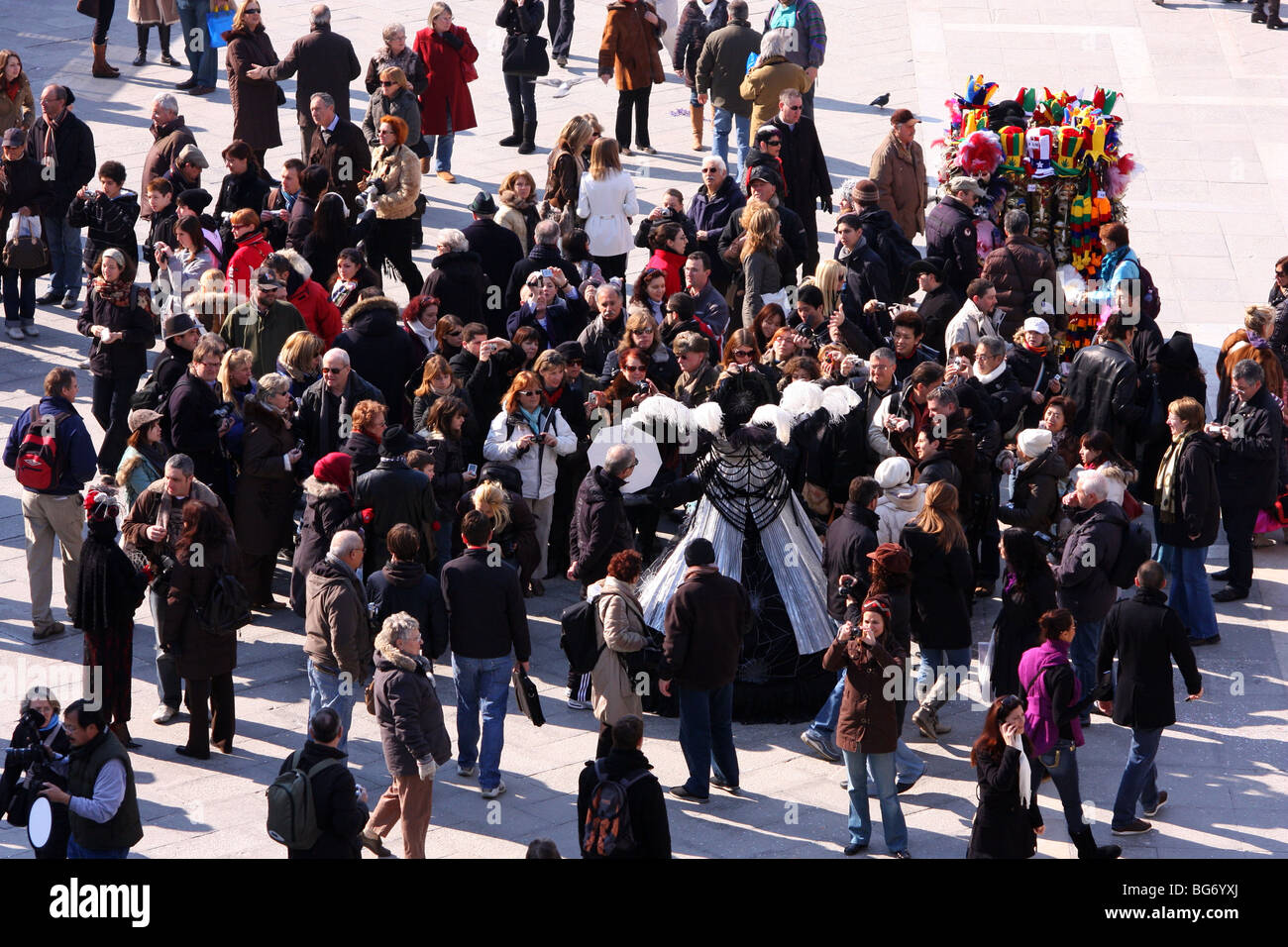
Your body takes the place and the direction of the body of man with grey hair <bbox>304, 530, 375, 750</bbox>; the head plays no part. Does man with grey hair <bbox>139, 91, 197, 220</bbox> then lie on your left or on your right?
on your left

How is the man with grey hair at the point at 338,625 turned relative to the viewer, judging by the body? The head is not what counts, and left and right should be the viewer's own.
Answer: facing away from the viewer and to the right of the viewer

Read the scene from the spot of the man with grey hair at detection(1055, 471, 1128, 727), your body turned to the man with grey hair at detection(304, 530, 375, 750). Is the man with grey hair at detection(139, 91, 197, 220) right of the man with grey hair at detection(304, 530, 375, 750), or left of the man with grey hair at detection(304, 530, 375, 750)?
right

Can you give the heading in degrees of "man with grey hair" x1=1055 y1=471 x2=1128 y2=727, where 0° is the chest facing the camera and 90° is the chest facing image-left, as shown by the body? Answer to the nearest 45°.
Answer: approximately 90°

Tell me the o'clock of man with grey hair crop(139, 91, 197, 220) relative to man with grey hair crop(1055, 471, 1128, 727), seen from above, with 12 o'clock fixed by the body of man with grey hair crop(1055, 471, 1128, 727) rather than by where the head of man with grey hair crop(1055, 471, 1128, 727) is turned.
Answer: man with grey hair crop(139, 91, 197, 220) is roughly at 1 o'clock from man with grey hair crop(1055, 471, 1128, 727).

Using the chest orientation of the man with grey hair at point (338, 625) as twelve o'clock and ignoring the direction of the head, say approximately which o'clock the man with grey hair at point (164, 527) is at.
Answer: the man with grey hair at point (164, 527) is roughly at 9 o'clock from the man with grey hair at point (338, 625).

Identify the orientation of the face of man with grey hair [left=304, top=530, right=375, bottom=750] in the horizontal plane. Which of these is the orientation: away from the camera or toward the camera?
away from the camera
